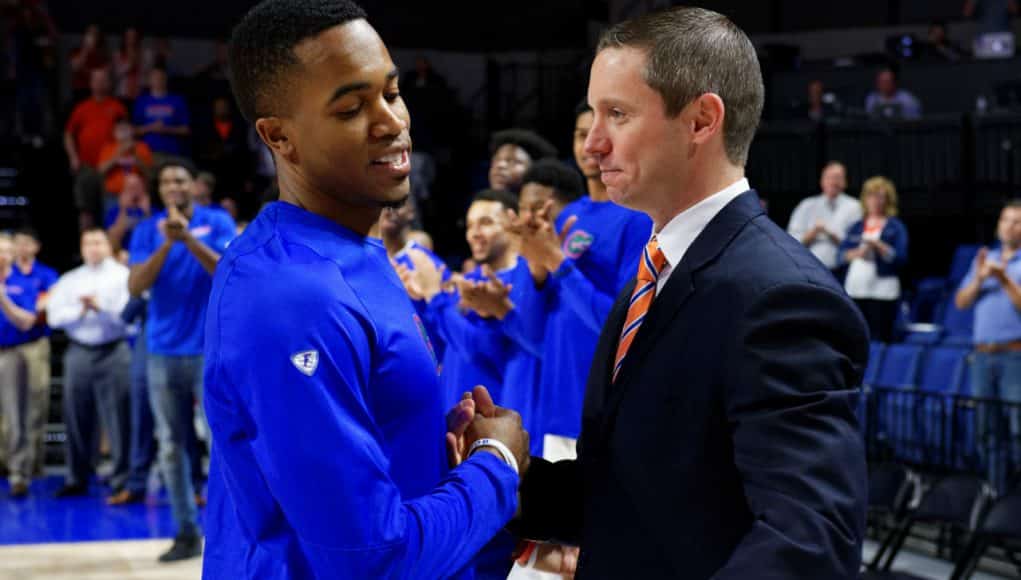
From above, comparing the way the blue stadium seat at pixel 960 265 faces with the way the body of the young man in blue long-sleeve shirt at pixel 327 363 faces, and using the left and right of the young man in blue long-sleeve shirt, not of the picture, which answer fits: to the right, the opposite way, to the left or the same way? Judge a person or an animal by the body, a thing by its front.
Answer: the opposite way

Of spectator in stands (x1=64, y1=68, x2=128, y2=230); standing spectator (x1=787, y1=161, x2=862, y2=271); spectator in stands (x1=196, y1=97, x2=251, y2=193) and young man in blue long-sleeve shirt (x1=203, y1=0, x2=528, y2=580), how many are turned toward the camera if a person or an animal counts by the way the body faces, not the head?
3

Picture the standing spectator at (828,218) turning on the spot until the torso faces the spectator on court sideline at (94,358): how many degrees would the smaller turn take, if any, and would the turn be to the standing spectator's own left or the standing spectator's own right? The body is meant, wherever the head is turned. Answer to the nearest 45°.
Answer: approximately 45° to the standing spectator's own right

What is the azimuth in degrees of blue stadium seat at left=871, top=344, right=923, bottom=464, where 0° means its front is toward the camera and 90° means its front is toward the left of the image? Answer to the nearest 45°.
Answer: approximately 45°

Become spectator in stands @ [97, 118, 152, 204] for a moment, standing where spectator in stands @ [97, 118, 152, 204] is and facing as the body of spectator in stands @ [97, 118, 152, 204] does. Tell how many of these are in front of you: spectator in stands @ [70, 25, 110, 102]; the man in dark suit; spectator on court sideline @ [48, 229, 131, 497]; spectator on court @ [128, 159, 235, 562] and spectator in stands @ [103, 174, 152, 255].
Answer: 4

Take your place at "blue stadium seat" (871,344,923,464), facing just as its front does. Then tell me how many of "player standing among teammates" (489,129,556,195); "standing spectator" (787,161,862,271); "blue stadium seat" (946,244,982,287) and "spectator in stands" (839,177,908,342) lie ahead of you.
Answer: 1

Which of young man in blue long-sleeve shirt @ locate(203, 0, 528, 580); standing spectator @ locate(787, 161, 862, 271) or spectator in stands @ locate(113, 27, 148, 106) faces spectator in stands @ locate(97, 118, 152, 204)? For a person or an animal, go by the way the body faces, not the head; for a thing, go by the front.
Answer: spectator in stands @ locate(113, 27, 148, 106)

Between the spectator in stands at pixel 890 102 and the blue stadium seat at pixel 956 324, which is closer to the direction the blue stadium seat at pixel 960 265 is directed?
the blue stadium seat

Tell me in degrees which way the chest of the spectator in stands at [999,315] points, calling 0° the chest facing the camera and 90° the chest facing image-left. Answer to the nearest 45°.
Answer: approximately 45°

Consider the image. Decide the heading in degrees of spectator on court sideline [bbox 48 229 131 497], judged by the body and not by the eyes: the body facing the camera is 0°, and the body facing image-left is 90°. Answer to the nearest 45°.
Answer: approximately 0°

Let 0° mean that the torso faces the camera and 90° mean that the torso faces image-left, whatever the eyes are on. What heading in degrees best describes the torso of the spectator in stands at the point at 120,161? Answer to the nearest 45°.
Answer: approximately 0°

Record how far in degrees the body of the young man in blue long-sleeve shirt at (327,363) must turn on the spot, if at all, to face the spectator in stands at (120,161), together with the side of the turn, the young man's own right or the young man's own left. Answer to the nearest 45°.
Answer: approximately 90° to the young man's own left
